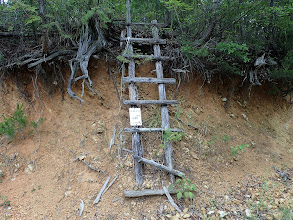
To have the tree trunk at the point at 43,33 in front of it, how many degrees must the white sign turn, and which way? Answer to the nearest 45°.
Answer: approximately 90° to its right

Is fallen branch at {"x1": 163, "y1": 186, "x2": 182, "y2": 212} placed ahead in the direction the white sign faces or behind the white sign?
ahead

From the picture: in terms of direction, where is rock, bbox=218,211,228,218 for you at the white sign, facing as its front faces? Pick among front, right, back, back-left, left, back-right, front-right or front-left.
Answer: front-left

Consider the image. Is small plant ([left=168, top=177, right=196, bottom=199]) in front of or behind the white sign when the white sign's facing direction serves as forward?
in front

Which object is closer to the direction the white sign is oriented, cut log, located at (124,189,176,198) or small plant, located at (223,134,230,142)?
the cut log

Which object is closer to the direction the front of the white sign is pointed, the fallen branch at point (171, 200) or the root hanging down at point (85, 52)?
the fallen branch

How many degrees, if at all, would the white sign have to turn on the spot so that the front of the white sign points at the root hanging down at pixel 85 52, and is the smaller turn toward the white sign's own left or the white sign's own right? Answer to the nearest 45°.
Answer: approximately 135° to the white sign's own right

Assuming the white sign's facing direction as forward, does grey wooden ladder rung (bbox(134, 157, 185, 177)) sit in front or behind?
in front

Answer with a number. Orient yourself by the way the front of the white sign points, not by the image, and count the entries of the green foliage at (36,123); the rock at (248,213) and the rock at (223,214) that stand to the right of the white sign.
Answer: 1

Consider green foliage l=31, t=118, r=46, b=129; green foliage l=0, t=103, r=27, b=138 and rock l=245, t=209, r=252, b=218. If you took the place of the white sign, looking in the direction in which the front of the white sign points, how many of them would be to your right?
2

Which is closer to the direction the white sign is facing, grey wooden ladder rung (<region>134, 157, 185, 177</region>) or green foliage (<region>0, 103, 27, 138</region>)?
the grey wooden ladder rung

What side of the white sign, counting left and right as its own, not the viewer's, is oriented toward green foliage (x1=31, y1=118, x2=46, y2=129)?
right

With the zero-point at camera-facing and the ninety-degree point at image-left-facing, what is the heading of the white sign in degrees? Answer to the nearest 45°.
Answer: approximately 0°

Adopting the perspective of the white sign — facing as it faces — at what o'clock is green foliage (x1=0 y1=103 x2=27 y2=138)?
The green foliage is roughly at 3 o'clock from the white sign.

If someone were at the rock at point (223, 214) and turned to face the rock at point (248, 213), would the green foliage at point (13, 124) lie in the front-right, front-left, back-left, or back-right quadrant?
back-left

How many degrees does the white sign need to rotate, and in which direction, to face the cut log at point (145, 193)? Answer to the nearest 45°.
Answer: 0° — it already faces it
